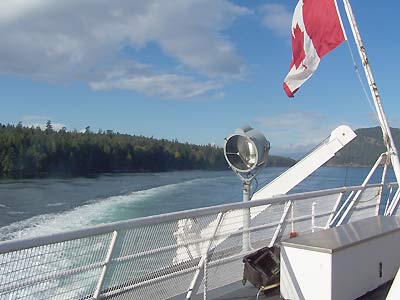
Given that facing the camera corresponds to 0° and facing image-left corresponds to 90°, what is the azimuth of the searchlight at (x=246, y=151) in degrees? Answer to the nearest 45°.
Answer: approximately 45°

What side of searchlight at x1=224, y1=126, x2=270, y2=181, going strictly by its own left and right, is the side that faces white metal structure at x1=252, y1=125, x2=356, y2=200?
back

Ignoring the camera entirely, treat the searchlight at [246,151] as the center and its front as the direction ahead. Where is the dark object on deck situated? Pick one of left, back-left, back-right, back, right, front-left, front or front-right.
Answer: front-left

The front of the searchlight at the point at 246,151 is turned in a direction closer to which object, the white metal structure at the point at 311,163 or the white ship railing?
the white ship railing

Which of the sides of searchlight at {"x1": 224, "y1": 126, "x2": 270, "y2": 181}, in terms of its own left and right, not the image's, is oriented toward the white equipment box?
left
